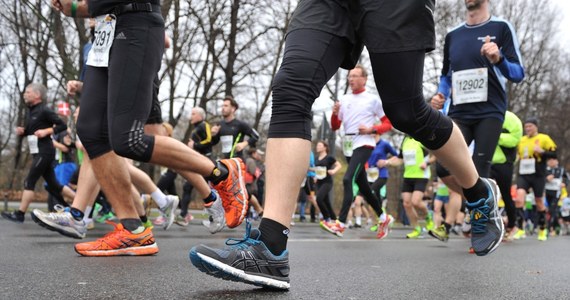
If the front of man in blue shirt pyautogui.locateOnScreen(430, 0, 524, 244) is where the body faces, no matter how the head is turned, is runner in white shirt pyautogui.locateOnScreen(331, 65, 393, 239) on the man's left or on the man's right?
on the man's right

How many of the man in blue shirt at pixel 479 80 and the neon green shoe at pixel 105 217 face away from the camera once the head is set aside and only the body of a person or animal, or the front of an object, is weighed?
0

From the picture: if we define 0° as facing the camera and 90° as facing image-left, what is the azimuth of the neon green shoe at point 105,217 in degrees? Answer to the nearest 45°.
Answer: approximately 45°

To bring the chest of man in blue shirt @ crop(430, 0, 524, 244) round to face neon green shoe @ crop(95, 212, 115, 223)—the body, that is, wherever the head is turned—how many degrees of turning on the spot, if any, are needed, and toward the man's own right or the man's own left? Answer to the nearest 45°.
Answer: approximately 90° to the man's own right

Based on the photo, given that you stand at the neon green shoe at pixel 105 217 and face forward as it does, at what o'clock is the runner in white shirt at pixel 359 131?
The runner in white shirt is roughly at 9 o'clock from the neon green shoe.

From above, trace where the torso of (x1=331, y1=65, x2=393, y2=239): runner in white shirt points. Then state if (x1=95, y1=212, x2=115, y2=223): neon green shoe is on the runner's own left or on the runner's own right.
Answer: on the runner's own right

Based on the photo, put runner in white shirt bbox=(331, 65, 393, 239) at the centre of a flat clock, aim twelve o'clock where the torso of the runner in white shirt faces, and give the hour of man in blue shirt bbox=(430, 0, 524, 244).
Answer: The man in blue shirt is roughly at 10 o'clock from the runner in white shirt.

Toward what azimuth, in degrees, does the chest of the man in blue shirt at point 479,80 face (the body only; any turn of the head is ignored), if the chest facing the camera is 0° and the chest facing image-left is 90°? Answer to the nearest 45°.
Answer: approximately 45°

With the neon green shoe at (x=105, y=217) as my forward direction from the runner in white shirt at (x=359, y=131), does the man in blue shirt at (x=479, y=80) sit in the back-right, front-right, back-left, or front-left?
back-left

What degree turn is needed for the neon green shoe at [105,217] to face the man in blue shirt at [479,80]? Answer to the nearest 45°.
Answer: approximately 90° to its left
